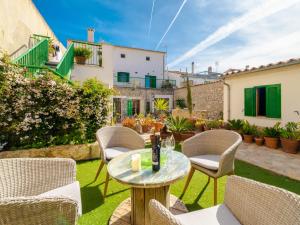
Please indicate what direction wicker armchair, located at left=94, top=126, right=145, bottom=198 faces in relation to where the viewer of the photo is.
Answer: facing the viewer and to the right of the viewer

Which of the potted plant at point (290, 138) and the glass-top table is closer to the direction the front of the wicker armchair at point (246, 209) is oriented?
the glass-top table

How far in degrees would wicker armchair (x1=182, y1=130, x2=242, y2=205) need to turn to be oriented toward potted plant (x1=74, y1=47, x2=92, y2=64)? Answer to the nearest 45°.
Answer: approximately 90° to its right

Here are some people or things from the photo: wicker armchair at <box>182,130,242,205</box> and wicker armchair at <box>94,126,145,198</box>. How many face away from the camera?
0

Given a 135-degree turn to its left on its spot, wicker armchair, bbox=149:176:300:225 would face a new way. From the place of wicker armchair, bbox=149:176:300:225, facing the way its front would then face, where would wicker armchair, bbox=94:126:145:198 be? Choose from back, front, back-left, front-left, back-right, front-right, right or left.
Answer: back-right

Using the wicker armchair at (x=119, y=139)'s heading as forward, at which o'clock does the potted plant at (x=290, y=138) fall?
The potted plant is roughly at 10 o'clock from the wicker armchair.

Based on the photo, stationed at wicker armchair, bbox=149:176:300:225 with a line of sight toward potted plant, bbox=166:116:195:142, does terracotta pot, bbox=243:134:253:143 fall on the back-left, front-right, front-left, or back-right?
front-right

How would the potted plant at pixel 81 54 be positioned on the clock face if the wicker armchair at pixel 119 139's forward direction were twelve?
The potted plant is roughly at 7 o'clock from the wicker armchair.

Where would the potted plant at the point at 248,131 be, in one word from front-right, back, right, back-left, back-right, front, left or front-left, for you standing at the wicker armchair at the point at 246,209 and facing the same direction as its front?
front-right

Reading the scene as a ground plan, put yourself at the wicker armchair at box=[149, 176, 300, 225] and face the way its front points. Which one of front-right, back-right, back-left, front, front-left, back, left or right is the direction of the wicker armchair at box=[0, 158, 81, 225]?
front-left

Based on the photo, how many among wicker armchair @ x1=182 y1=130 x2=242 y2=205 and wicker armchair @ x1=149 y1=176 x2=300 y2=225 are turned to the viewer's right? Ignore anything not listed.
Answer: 0

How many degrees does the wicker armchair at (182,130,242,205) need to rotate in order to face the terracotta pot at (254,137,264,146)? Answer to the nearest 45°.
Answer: approximately 180°

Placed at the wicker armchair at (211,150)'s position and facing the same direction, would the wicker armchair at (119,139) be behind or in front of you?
in front

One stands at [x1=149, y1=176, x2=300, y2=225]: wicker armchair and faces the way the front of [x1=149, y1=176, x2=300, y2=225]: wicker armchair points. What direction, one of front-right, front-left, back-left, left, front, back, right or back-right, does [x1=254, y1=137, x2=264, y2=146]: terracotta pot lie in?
front-right

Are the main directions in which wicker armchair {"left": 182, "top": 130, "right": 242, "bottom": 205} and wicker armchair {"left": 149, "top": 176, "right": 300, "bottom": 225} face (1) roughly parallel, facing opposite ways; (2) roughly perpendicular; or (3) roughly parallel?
roughly perpendicular

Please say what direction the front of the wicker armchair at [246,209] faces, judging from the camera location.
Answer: facing away from the viewer and to the left of the viewer

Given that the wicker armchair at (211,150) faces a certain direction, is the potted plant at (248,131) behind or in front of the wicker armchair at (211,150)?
behind
